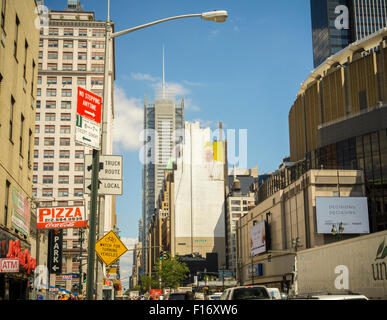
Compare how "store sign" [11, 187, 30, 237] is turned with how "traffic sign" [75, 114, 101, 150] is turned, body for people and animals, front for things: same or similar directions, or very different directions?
same or similar directions

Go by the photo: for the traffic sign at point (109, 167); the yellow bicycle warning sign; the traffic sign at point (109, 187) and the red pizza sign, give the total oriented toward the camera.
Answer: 4

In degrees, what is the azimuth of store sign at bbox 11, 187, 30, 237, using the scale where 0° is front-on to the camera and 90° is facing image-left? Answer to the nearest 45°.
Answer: approximately 315°

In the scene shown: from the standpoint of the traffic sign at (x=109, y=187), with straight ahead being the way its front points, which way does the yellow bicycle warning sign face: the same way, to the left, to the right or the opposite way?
the same way

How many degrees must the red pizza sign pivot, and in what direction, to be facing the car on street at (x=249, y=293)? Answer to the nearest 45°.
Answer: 0° — it already faces it

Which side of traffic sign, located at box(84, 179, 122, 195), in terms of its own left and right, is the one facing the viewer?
front

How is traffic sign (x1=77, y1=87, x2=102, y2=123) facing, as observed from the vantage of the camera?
facing the viewer and to the right of the viewer

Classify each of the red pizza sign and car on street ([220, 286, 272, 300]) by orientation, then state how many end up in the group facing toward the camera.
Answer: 1

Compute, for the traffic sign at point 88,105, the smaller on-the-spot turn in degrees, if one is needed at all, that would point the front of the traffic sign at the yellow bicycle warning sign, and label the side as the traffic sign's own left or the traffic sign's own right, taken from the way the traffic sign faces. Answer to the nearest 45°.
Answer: approximately 135° to the traffic sign's own left

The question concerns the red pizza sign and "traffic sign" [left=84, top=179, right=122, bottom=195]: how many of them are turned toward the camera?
2

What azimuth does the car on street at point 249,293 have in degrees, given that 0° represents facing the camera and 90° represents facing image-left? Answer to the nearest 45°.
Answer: approximately 180°

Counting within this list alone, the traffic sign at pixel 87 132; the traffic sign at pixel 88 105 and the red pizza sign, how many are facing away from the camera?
0

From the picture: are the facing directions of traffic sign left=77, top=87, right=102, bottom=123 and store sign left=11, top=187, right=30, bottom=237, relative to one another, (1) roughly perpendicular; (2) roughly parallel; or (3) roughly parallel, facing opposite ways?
roughly parallel

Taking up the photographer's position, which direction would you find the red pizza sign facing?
facing the viewer

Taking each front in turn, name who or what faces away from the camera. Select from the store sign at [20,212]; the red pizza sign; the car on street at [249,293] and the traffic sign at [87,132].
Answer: the car on street
